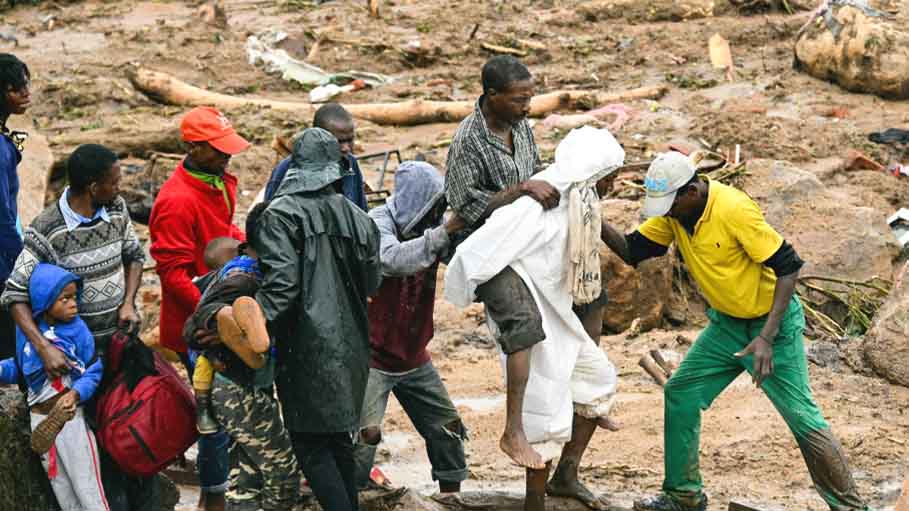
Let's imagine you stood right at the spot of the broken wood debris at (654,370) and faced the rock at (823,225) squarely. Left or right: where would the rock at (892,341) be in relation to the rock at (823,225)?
right

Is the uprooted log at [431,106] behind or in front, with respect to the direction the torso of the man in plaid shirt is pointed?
behind

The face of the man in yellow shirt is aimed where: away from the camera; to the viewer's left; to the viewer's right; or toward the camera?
to the viewer's left

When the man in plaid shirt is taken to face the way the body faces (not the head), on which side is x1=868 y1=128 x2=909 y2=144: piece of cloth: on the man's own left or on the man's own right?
on the man's own left

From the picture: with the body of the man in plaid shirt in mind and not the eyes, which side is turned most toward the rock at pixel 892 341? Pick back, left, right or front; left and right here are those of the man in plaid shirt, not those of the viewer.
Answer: left

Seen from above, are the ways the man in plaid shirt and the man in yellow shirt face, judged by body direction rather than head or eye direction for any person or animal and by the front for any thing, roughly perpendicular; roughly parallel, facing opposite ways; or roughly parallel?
roughly perpendicular

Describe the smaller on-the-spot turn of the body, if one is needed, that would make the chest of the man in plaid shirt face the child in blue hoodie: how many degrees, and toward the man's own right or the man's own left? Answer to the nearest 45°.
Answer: approximately 135° to the man's own right

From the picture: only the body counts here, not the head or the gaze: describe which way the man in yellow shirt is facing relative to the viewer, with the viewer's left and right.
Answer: facing the viewer and to the left of the viewer

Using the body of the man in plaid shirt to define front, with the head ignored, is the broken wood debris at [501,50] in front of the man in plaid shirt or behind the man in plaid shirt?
behind

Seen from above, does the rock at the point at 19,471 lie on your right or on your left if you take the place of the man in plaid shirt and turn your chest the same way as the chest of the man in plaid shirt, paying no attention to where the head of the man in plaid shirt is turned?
on your right
